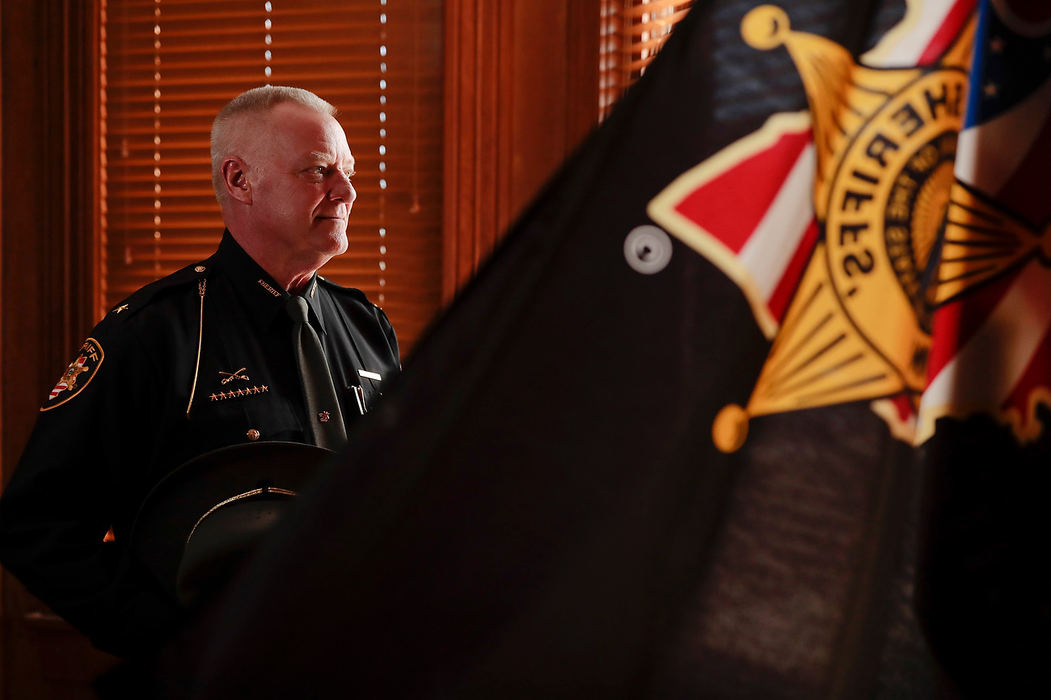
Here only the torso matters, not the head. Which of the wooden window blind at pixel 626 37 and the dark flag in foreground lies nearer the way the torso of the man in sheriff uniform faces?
the dark flag in foreground

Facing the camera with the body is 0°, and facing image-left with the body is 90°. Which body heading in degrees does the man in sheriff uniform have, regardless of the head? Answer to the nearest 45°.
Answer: approximately 315°

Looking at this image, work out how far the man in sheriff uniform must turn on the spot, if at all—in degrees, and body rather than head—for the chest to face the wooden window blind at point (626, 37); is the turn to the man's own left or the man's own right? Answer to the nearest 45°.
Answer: approximately 90° to the man's own left
